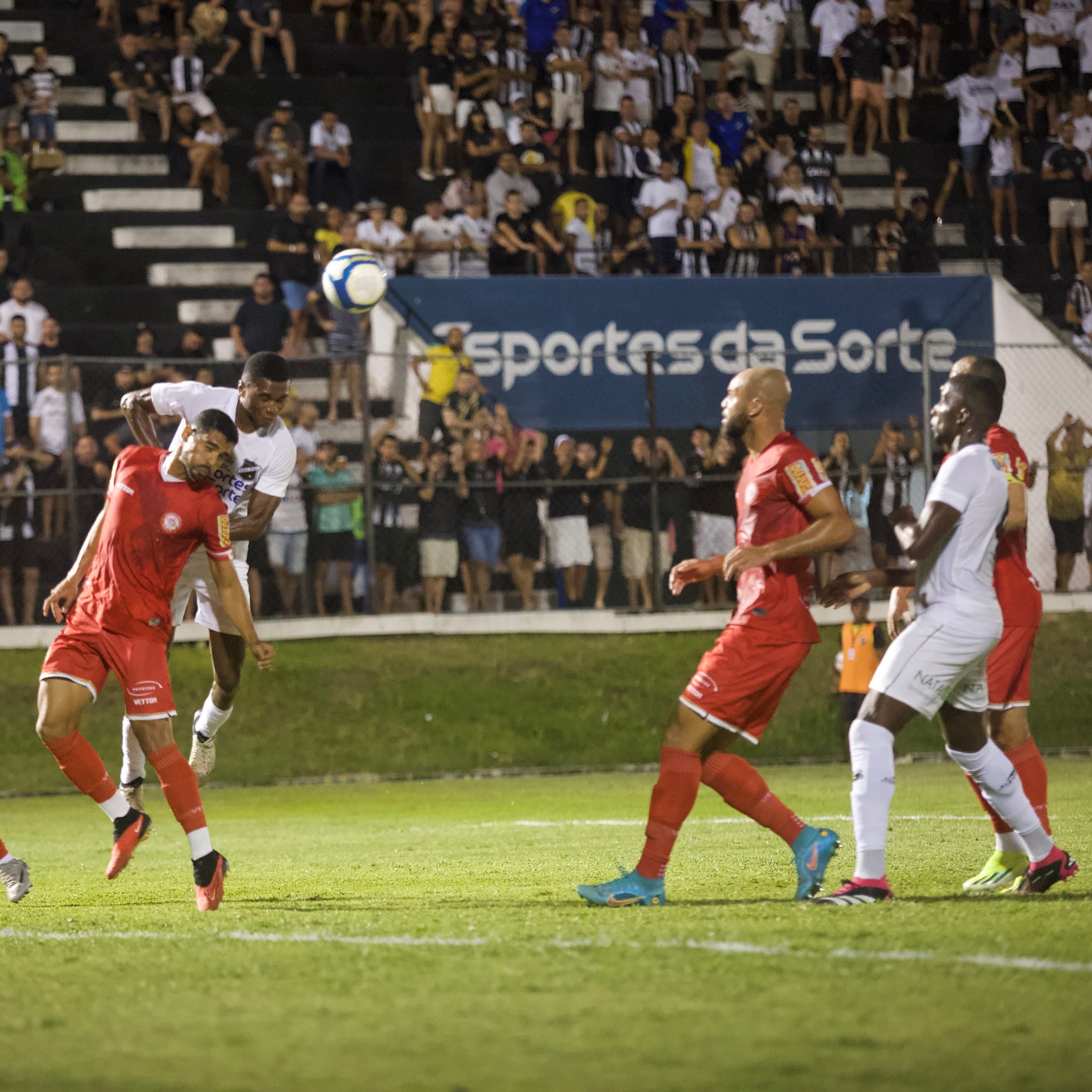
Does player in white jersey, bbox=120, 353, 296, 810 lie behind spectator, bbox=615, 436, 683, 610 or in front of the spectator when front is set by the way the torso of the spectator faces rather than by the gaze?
in front

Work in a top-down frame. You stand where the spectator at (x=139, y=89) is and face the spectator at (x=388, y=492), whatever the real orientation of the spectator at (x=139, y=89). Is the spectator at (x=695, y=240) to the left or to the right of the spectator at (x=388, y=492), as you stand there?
left

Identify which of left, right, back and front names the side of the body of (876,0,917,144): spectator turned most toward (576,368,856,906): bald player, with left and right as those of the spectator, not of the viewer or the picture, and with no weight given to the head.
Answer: front

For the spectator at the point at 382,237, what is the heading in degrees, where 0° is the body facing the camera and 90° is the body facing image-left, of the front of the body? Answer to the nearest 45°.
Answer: approximately 0°

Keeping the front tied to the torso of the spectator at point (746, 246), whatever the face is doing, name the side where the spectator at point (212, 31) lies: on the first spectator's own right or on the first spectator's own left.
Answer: on the first spectator's own right

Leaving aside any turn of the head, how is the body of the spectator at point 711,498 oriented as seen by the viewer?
toward the camera

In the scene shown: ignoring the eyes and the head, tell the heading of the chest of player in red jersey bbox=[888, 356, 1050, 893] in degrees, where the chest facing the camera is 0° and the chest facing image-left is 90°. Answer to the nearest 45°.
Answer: approximately 90°

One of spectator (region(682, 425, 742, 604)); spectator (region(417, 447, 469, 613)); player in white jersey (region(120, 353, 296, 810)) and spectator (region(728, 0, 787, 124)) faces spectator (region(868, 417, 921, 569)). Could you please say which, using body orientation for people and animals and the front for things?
spectator (region(728, 0, 787, 124))

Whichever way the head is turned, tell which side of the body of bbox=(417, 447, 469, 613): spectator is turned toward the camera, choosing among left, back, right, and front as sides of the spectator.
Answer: front

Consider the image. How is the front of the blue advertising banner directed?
toward the camera

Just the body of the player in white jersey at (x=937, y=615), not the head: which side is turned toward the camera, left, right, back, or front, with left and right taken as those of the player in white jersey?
left

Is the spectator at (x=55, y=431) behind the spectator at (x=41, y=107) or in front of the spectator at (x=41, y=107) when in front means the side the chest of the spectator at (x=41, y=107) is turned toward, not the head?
in front

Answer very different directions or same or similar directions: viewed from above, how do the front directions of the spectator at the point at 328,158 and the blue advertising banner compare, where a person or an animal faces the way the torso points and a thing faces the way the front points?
same or similar directions

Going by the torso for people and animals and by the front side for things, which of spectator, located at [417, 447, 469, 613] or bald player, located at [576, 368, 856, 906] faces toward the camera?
the spectator

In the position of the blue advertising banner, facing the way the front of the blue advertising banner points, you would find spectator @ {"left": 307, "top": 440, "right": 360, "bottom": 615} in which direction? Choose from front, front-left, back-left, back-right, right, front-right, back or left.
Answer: front-right
